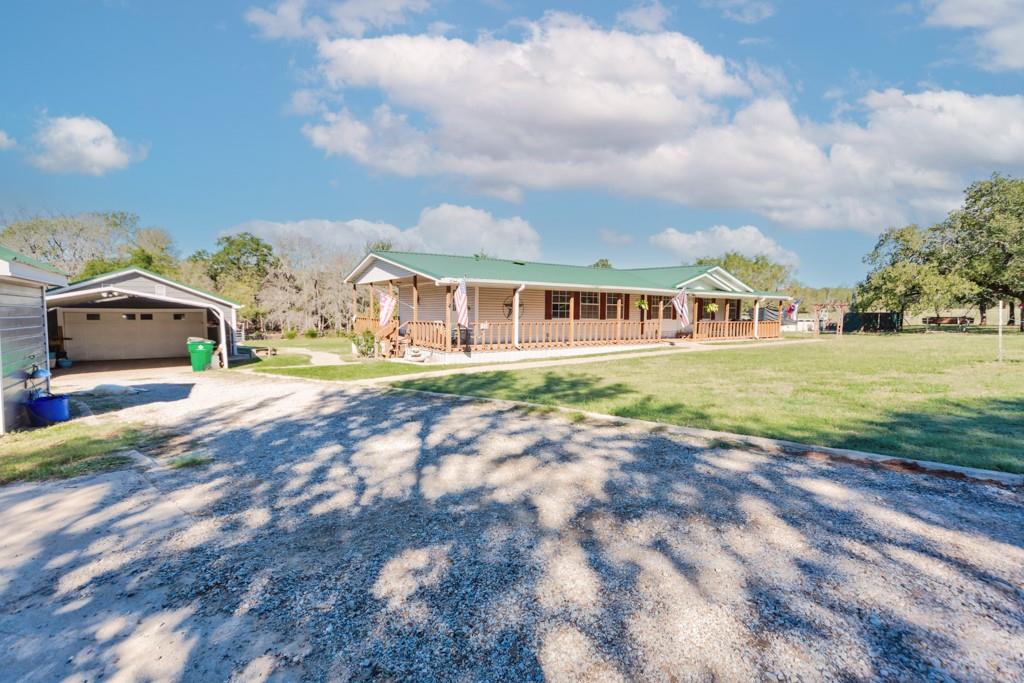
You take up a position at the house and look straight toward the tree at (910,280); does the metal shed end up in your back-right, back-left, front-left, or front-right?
back-right

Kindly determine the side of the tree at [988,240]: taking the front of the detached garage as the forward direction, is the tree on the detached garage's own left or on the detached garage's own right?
on the detached garage's own left

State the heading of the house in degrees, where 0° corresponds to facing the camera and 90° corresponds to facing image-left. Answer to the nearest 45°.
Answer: approximately 315°

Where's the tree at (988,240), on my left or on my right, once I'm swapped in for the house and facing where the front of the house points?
on my left

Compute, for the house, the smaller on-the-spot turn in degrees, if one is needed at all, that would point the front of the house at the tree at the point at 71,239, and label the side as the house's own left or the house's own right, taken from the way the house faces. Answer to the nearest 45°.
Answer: approximately 135° to the house's own right

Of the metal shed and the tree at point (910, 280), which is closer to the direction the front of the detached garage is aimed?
the metal shed

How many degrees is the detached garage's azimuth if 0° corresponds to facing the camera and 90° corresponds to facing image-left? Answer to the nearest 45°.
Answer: approximately 0°
